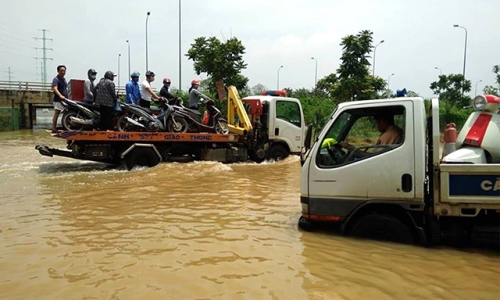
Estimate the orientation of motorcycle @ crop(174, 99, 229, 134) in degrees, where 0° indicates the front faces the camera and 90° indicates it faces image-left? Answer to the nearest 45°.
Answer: approximately 270°

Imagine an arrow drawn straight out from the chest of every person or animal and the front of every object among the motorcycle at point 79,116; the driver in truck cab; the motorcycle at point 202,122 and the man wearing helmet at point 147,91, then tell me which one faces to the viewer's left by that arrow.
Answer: the driver in truck cab

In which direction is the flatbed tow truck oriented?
to the viewer's right

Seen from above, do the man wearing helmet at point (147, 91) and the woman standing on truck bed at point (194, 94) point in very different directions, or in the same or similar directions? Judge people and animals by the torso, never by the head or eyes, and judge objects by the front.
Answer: same or similar directions

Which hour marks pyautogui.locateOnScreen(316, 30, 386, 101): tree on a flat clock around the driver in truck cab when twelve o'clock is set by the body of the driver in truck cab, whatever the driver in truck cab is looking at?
The tree is roughly at 3 o'clock from the driver in truck cab.

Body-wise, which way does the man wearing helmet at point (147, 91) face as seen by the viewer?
to the viewer's right

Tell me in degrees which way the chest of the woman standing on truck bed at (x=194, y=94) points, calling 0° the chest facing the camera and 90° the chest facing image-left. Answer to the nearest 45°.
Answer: approximately 270°

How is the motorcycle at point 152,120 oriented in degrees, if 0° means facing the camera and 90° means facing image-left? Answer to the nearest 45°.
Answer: approximately 270°

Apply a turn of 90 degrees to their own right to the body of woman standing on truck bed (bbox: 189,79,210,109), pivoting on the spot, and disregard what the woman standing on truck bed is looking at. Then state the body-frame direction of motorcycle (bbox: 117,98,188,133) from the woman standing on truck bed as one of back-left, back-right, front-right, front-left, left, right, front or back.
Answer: front-right

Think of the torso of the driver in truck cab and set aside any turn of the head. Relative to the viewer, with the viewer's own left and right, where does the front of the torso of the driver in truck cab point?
facing to the left of the viewer

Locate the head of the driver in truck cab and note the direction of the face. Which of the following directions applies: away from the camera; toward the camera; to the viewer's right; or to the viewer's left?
to the viewer's left

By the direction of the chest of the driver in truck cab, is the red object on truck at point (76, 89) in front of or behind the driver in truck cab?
in front

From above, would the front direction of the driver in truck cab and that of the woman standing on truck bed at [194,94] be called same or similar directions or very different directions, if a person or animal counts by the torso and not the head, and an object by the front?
very different directions
